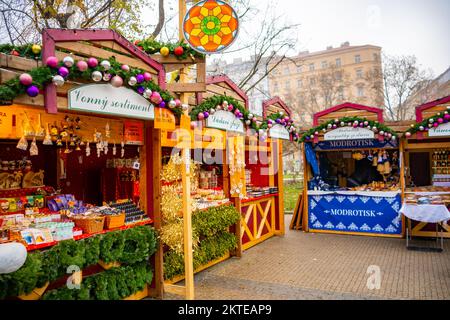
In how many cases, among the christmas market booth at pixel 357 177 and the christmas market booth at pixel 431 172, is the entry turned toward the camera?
2

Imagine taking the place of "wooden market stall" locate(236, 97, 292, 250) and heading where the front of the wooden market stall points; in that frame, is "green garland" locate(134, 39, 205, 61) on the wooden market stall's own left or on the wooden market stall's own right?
on the wooden market stall's own right

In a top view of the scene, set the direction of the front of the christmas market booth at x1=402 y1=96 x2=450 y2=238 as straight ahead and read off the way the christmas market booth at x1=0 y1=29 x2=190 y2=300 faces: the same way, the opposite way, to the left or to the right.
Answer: to the left

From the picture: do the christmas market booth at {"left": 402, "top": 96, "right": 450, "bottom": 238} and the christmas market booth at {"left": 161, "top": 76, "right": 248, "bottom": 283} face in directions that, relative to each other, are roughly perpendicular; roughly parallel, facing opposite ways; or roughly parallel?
roughly perpendicular

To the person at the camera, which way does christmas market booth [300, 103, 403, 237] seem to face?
facing the viewer

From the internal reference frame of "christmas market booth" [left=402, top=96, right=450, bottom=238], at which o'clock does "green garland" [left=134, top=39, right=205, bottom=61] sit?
The green garland is roughly at 1 o'clock from the christmas market booth.

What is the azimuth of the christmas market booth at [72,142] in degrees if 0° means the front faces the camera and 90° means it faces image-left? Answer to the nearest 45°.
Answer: approximately 315°

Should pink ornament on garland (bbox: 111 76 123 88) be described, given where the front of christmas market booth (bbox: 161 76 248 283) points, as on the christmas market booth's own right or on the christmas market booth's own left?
on the christmas market booth's own right

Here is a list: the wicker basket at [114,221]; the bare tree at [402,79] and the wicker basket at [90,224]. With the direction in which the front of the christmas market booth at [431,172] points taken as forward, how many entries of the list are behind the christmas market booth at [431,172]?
1

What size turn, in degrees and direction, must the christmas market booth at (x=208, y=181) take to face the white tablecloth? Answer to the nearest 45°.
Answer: approximately 45° to its left

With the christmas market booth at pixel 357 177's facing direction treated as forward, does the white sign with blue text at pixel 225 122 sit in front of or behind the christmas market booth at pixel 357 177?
in front
